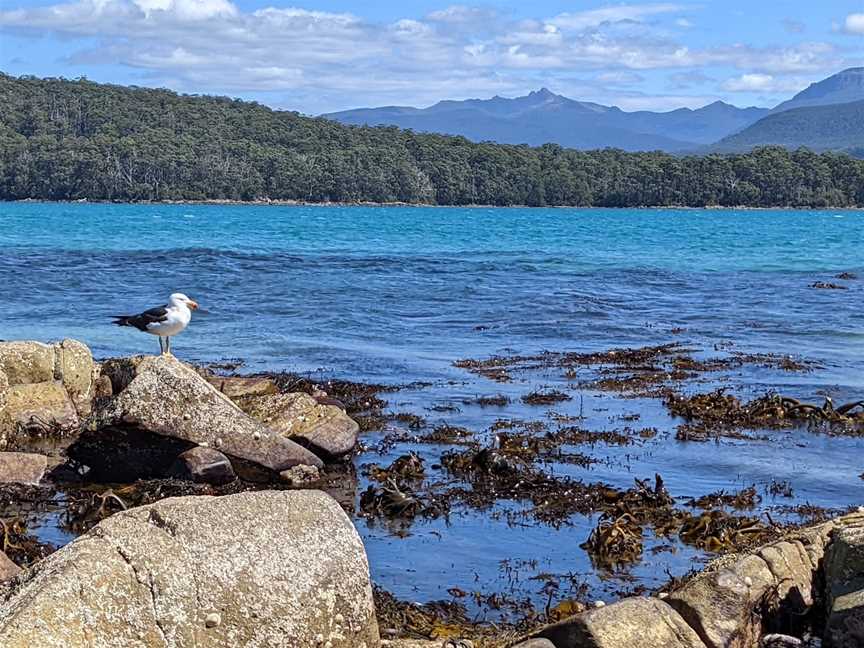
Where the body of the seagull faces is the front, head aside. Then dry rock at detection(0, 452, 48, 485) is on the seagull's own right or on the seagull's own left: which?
on the seagull's own right

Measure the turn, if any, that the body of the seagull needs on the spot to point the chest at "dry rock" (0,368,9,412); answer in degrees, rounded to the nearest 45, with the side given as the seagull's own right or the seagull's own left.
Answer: approximately 135° to the seagull's own right

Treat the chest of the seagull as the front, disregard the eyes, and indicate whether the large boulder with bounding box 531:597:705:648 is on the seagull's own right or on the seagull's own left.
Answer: on the seagull's own right

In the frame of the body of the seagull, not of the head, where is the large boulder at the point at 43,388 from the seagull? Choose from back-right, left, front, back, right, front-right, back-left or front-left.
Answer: back-right

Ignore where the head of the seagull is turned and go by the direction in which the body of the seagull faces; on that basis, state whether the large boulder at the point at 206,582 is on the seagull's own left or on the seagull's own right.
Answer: on the seagull's own right

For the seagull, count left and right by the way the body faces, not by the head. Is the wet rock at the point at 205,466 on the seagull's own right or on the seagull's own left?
on the seagull's own right

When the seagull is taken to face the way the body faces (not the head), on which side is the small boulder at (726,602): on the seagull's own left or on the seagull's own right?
on the seagull's own right

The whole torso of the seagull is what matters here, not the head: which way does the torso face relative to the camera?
to the viewer's right
